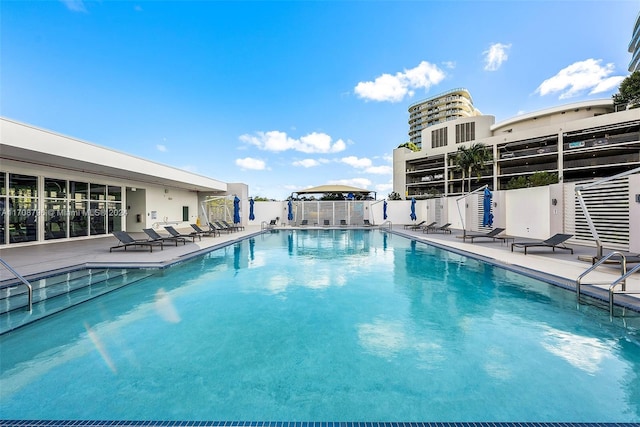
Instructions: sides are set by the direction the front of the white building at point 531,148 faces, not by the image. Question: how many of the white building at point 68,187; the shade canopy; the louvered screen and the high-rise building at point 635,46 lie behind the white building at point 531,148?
1

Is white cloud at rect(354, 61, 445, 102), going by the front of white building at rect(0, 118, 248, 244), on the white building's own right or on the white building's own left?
on the white building's own left

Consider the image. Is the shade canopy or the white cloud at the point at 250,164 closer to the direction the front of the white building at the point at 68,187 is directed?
the shade canopy

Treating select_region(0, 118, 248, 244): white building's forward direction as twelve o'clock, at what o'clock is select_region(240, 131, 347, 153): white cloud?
The white cloud is roughly at 9 o'clock from the white building.

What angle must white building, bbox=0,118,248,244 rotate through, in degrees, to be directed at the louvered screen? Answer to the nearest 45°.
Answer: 0° — it already faces it

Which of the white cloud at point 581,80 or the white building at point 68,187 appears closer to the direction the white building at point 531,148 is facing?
the white building

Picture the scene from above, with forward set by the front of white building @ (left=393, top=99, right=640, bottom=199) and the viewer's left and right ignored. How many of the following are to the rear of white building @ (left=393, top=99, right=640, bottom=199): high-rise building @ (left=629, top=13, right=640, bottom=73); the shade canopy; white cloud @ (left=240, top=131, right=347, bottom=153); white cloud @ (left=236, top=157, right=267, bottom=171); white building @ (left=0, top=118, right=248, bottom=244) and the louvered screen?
1

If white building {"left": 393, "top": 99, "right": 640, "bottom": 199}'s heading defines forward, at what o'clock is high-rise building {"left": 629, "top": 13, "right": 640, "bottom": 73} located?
The high-rise building is roughly at 6 o'clock from the white building.

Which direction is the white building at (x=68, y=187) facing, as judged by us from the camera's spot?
facing the viewer and to the right of the viewer

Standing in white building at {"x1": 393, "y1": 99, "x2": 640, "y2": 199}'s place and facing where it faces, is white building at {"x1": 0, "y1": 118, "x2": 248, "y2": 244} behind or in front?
in front

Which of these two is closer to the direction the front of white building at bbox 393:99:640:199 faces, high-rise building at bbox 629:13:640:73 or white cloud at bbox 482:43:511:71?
the white cloud

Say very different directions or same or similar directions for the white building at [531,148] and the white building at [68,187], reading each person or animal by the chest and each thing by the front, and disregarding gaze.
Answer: very different directions

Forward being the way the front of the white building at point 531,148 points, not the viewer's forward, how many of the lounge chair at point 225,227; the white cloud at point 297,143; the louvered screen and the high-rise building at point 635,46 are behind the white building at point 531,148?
1

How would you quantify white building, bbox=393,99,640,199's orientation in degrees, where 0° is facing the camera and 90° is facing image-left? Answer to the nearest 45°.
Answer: approximately 45°

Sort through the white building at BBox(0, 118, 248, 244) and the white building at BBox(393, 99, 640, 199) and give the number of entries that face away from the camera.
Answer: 0
